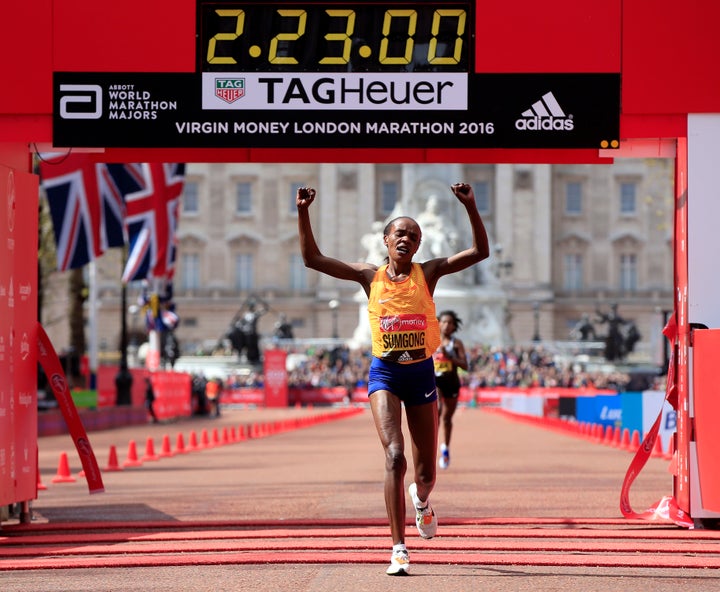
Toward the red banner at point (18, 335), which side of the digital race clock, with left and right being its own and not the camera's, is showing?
right

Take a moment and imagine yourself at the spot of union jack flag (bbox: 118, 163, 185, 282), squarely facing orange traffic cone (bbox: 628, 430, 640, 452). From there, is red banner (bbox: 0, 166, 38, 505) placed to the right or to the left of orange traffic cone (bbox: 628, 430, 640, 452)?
right

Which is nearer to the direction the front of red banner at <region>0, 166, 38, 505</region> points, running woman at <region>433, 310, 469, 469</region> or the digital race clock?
the digital race clock

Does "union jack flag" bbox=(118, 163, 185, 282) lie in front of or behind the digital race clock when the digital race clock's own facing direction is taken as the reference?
behind

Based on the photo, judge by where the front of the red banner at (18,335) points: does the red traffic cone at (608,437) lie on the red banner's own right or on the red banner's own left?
on the red banner's own left

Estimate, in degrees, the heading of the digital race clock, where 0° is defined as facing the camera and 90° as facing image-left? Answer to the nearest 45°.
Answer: approximately 0°

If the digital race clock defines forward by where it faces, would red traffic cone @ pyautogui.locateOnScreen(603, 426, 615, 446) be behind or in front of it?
behind

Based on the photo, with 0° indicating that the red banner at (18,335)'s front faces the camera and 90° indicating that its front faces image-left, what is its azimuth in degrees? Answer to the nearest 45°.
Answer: approximately 315°

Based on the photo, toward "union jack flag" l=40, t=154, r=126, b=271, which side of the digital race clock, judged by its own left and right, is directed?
back
